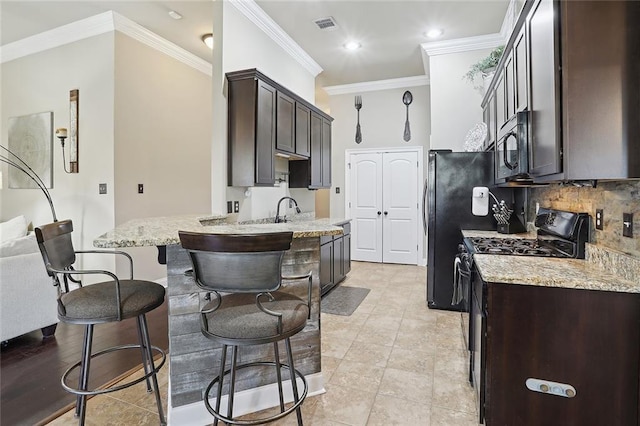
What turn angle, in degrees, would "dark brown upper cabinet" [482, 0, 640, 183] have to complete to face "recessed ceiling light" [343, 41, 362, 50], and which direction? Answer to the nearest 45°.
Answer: approximately 45° to its right

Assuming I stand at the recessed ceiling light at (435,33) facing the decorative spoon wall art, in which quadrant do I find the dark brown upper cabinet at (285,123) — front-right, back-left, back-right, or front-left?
back-left

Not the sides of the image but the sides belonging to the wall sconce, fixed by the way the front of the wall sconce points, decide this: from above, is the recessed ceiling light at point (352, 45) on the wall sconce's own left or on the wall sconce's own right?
on the wall sconce's own left

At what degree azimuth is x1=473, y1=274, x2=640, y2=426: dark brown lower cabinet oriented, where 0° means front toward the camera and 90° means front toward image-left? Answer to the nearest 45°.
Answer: approximately 90°

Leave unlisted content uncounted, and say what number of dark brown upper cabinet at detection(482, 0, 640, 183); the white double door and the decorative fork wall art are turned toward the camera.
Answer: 2

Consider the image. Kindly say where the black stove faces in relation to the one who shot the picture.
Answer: facing to the left of the viewer

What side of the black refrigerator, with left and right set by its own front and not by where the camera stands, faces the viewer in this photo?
left

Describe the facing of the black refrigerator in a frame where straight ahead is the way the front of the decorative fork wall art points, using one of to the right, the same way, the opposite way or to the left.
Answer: to the right

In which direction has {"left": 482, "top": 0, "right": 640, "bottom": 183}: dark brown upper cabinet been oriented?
to the viewer's left

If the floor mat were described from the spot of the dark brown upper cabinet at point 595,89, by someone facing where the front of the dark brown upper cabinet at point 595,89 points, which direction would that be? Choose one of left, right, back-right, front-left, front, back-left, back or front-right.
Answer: front-right

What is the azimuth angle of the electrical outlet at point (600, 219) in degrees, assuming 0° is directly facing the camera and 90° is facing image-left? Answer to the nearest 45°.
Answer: approximately 45°

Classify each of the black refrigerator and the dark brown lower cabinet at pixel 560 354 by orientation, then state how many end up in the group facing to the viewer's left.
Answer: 2
